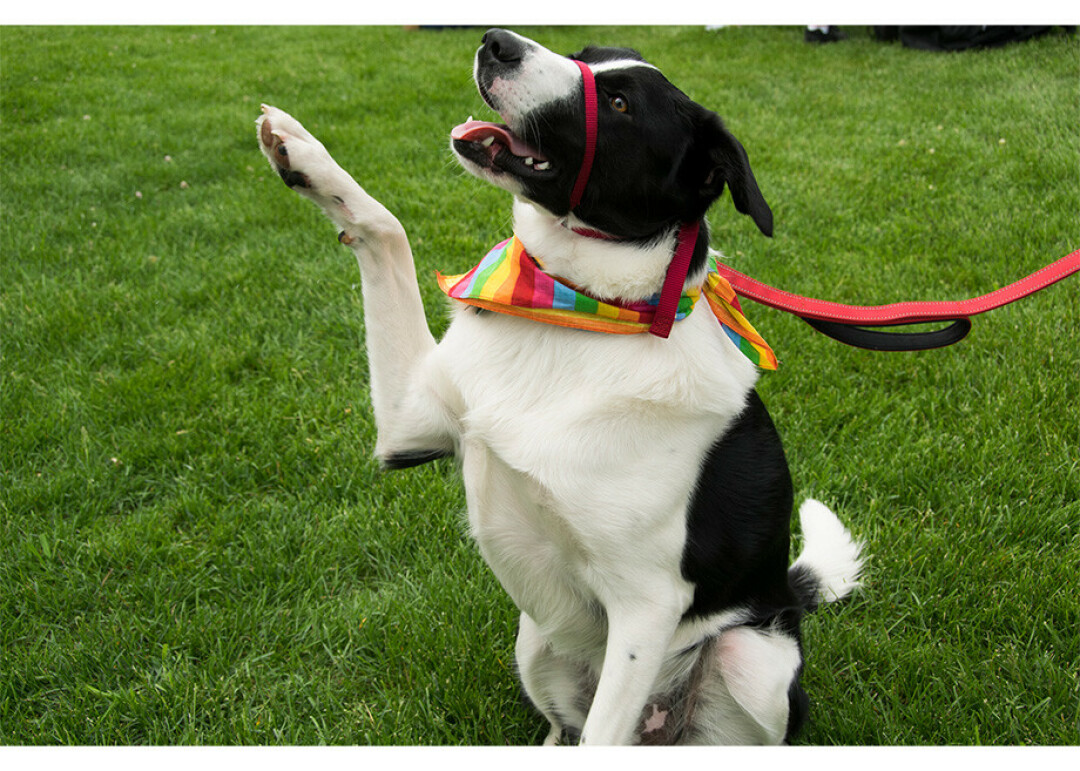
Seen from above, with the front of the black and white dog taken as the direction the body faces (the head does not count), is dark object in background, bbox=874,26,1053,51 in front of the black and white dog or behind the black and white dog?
behind

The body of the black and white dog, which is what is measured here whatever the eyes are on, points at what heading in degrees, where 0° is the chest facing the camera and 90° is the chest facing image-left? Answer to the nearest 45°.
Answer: approximately 45°
